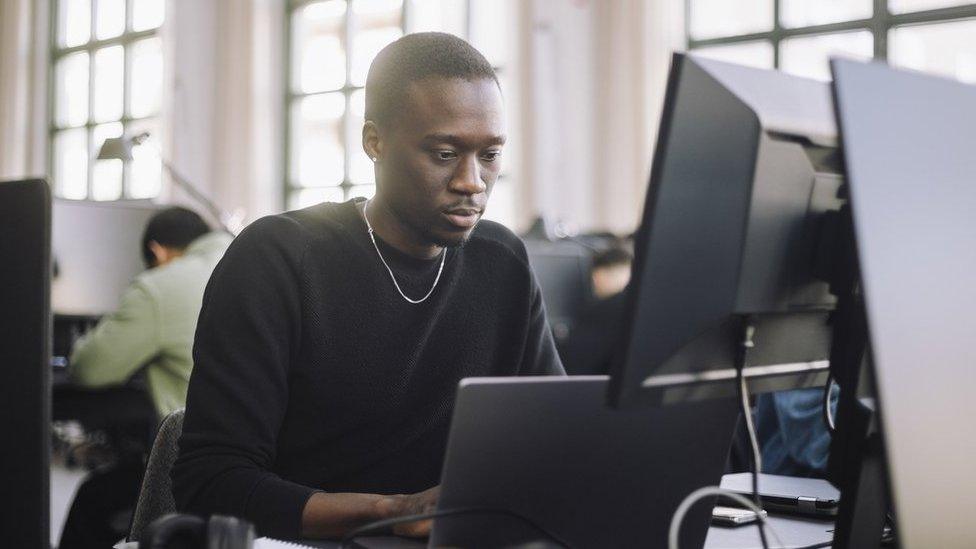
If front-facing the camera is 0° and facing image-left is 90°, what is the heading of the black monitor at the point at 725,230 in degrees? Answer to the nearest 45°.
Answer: approximately 135°

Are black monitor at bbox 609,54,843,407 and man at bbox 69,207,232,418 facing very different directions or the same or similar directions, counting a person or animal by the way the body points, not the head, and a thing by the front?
same or similar directions

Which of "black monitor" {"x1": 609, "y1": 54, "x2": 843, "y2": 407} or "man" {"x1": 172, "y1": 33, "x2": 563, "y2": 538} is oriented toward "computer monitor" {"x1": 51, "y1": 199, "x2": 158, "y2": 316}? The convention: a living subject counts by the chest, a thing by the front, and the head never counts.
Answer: the black monitor

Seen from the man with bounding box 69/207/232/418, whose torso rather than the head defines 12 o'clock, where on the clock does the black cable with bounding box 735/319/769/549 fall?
The black cable is roughly at 7 o'clock from the man.

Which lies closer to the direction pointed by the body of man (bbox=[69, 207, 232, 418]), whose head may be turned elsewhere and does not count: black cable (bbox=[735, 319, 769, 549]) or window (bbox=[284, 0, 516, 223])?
the window

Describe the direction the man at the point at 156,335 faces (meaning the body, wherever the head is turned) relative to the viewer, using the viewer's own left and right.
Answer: facing away from the viewer and to the left of the viewer

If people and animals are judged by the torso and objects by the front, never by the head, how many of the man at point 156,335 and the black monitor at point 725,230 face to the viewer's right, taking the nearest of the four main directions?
0

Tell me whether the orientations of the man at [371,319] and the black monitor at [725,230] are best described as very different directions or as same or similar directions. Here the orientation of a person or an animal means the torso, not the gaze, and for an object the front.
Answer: very different directions

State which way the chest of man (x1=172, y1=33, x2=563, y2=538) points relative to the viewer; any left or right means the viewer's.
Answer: facing the viewer and to the right of the viewer

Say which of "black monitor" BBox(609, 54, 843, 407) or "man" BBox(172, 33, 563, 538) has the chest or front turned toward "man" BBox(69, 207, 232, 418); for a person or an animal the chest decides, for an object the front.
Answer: the black monitor

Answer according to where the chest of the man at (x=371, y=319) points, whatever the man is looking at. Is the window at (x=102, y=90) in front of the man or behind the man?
behind

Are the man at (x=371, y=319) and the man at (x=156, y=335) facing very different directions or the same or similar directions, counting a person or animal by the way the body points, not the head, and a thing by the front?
very different directions

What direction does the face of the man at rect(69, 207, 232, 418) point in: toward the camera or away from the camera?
away from the camera

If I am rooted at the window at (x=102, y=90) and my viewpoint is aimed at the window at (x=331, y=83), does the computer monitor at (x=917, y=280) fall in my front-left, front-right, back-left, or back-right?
front-right

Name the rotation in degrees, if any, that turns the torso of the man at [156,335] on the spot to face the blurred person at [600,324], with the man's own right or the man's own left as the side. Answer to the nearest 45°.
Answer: approximately 135° to the man's own right

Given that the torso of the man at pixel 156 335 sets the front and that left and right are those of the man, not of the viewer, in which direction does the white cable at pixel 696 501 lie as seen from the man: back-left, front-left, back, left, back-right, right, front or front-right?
back-left
